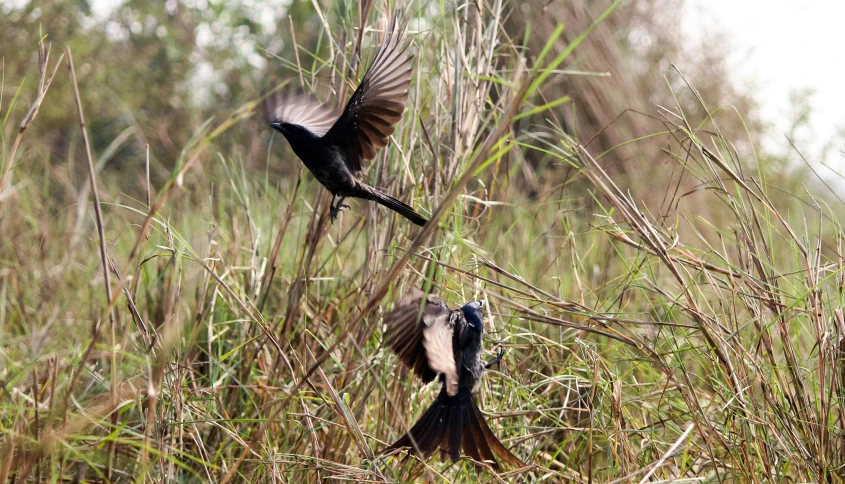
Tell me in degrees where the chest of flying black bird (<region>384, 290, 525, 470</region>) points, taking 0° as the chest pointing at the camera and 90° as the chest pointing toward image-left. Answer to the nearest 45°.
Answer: approximately 225°
